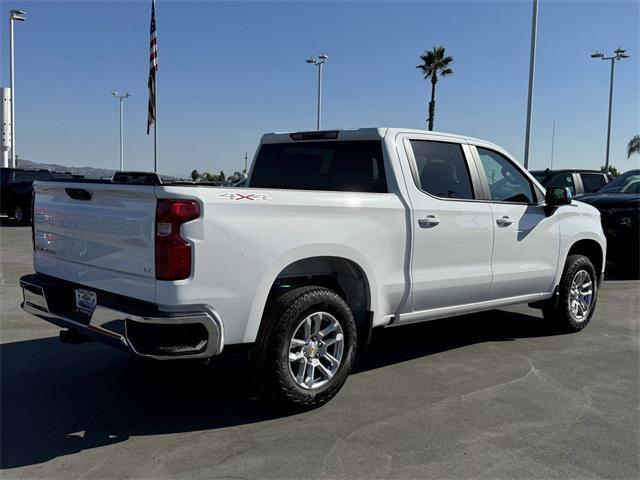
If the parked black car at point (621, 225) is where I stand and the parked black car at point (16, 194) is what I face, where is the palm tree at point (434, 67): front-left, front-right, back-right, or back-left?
front-right

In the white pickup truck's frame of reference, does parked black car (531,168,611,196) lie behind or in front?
in front

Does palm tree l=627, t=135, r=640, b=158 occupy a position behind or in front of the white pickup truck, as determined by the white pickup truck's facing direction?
in front

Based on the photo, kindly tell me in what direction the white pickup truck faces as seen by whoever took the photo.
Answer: facing away from the viewer and to the right of the viewer

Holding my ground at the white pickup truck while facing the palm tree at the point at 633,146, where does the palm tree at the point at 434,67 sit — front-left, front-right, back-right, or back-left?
front-left

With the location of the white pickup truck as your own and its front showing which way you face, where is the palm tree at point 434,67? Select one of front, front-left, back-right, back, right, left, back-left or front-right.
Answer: front-left

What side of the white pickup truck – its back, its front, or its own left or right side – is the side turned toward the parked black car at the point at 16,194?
left

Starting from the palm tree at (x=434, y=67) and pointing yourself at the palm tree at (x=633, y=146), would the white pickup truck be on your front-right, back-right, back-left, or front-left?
back-right
